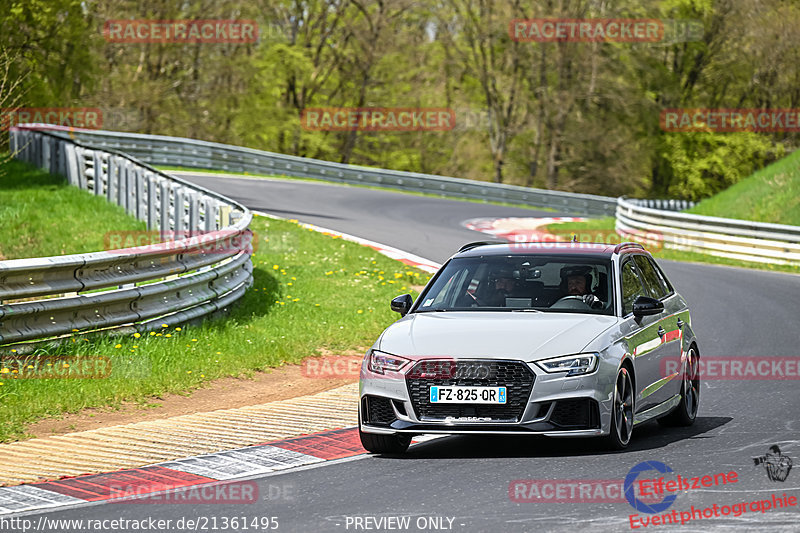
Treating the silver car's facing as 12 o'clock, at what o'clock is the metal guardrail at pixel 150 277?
The metal guardrail is roughly at 3 o'clock from the silver car.

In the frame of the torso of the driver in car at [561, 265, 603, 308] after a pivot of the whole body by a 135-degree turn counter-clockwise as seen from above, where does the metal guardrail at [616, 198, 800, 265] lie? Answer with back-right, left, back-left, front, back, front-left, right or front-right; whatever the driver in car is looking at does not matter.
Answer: front-left

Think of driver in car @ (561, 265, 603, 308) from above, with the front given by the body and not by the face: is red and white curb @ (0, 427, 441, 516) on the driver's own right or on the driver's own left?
on the driver's own right

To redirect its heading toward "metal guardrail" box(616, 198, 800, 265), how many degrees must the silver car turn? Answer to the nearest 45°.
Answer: approximately 135° to its right

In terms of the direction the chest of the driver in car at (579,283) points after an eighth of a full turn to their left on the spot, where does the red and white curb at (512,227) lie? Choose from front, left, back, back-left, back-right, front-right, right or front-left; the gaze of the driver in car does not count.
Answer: back-left

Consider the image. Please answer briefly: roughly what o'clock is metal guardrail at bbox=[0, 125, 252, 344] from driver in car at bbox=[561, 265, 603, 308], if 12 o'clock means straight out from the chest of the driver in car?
The metal guardrail is roughly at 4 o'clock from the driver in car.

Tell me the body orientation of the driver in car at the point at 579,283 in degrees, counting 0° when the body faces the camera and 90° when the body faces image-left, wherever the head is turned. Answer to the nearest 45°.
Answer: approximately 0°

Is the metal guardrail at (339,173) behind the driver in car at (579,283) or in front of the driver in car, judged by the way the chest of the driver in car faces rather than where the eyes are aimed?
behind

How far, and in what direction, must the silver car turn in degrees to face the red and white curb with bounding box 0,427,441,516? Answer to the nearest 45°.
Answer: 0° — it already faces it

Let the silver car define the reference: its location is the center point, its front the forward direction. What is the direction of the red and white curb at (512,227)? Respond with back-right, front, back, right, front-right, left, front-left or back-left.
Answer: back-right

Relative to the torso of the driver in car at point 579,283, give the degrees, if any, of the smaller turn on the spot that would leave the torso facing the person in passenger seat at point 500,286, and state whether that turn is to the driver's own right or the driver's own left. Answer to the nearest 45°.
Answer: approximately 90° to the driver's own right

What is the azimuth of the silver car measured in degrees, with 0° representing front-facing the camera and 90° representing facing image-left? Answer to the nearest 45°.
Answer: approximately 45°

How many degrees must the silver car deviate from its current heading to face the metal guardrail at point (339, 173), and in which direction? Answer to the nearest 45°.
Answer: approximately 135° to its right
